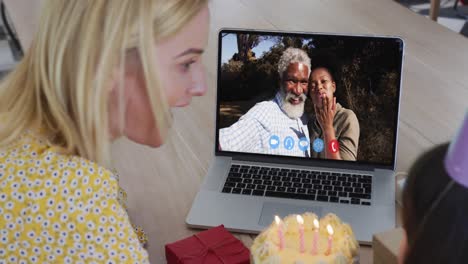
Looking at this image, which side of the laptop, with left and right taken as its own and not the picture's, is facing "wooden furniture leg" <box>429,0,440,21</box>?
back

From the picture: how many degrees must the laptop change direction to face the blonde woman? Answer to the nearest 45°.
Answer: approximately 45° to its right

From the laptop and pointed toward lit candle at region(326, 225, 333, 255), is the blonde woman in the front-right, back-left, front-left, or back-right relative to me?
front-right

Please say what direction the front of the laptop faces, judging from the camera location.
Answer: facing the viewer
